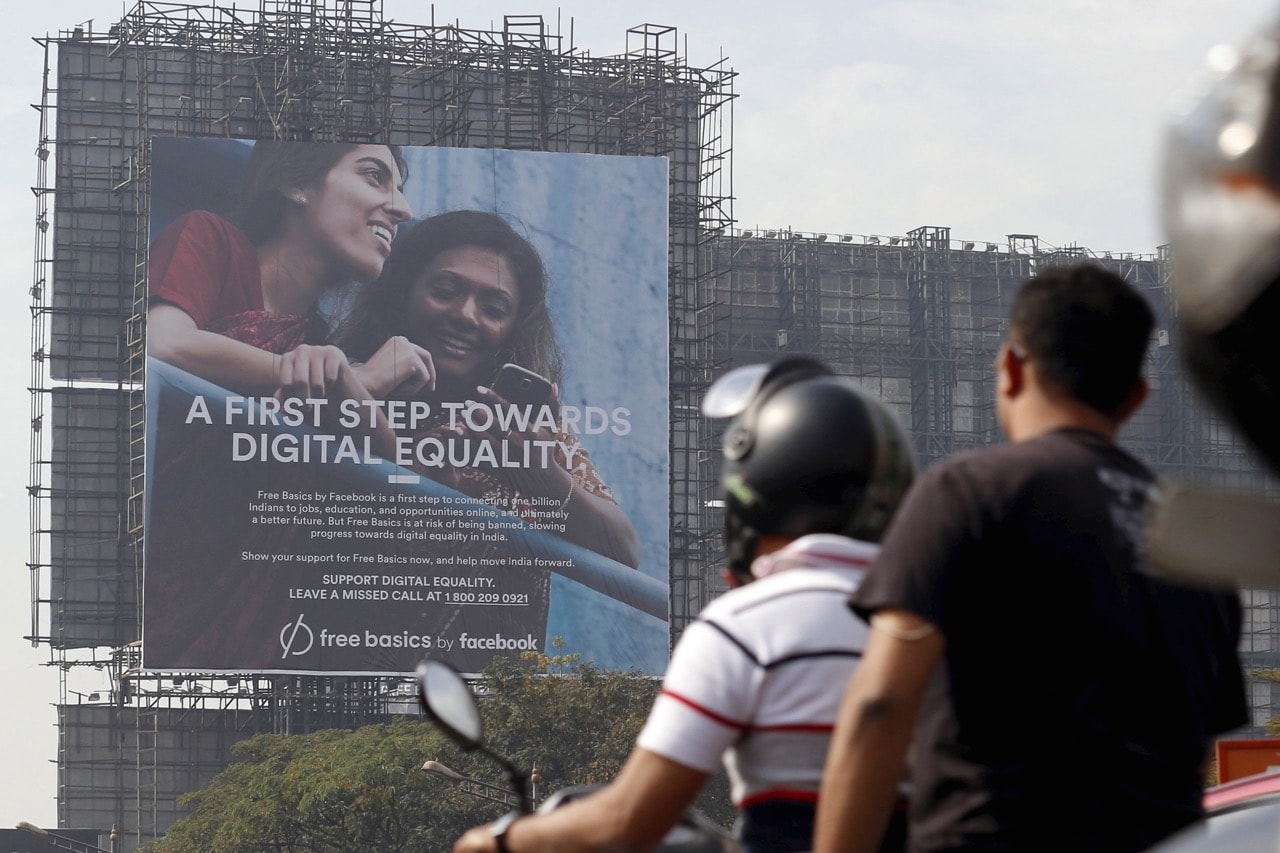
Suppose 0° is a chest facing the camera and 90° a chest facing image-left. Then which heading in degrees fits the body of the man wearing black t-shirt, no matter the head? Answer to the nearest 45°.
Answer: approximately 135°

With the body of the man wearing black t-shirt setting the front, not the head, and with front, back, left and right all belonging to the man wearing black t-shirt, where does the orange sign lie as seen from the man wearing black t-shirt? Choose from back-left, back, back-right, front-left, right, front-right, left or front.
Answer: front-right

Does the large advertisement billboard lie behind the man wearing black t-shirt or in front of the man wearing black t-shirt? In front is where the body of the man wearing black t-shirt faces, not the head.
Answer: in front

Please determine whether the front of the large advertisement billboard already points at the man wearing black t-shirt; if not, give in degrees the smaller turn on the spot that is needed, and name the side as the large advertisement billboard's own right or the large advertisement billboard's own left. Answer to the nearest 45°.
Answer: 0° — it already faces them

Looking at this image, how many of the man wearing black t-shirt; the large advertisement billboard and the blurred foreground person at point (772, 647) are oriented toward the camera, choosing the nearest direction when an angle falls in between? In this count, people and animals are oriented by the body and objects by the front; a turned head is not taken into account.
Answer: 1

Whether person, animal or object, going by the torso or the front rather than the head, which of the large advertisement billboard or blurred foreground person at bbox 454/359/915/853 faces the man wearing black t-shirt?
the large advertisement billboard

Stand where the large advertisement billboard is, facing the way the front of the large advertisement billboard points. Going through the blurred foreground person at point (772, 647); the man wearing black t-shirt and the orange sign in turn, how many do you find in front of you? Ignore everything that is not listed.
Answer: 3

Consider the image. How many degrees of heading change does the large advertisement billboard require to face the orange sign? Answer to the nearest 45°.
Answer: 0° — it already faces it

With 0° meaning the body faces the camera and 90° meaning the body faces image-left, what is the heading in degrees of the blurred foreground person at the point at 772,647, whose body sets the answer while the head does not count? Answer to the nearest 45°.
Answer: approximately 135°

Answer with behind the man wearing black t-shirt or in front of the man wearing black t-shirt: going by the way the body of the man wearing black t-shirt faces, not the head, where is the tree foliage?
in front

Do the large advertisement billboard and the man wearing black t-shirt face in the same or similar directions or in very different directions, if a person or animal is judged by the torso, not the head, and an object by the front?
very different directions

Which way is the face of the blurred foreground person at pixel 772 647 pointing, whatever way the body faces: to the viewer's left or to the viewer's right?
to the viewer's left
